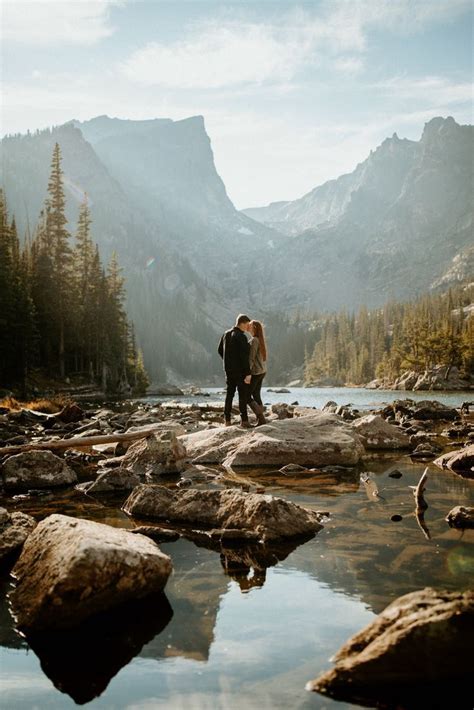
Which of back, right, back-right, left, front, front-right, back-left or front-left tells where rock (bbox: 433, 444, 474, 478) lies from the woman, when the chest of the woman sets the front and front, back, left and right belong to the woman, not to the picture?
back-left

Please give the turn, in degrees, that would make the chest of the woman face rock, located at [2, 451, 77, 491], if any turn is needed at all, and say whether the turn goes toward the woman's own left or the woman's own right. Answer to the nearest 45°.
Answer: approximately 45° to the woman's own left

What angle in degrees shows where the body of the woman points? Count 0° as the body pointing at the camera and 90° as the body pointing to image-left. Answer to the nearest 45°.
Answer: approximately 90°

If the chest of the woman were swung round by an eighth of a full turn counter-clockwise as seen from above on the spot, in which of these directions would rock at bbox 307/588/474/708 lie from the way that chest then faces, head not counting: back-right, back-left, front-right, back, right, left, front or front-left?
front-left

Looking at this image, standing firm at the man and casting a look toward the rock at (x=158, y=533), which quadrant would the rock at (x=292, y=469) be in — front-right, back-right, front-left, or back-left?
front-left

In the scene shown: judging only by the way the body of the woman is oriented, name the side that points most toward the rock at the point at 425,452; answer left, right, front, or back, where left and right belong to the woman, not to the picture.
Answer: back

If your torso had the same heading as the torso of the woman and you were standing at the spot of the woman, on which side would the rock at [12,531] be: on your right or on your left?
on your left

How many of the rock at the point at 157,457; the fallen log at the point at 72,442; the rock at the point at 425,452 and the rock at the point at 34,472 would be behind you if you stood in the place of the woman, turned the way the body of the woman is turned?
1

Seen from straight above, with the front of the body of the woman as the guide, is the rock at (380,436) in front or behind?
behind

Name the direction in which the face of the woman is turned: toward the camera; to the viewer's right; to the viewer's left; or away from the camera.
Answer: to the viewer's left
